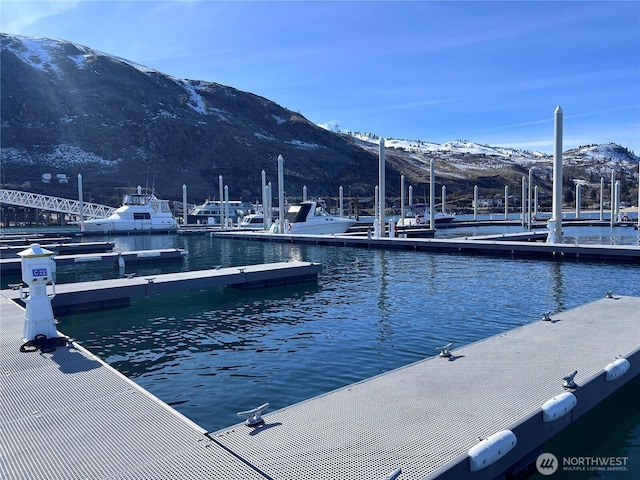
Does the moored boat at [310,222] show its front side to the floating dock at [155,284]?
no

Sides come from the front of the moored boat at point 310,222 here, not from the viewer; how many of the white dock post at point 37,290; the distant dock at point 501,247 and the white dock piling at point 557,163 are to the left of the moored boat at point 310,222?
0

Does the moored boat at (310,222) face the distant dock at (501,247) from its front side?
no

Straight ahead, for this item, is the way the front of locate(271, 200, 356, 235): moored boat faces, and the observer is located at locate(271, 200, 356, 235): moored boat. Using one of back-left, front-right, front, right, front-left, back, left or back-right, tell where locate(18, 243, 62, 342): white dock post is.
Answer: right

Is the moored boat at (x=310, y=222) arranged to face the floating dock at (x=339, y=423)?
no

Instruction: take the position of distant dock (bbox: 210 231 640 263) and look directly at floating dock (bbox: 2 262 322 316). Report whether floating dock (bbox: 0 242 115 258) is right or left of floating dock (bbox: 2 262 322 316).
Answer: right

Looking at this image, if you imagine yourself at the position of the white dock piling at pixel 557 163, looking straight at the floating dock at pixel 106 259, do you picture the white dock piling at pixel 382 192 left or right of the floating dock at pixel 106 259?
right

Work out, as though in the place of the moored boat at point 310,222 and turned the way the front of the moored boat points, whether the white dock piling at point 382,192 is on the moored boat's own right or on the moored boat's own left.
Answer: on the moored boat's own right
